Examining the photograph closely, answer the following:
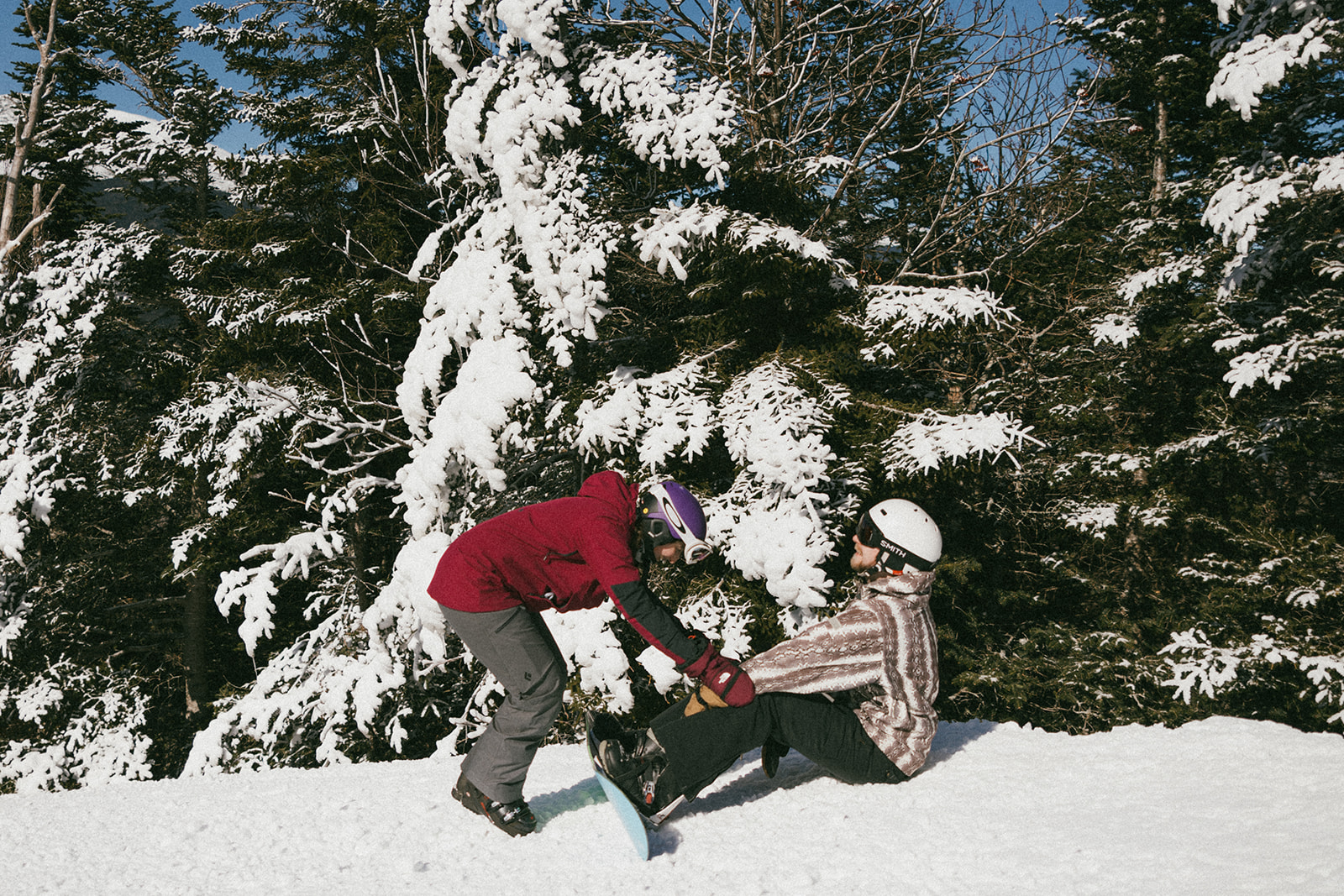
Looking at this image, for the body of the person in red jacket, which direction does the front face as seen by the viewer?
to the viewer's right

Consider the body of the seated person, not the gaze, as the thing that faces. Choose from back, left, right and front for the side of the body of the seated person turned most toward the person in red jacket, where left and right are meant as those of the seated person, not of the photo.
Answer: front

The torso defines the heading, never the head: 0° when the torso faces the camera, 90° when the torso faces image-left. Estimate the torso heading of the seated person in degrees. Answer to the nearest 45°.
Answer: approximately 90°

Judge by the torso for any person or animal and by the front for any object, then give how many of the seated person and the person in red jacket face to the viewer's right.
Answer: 1

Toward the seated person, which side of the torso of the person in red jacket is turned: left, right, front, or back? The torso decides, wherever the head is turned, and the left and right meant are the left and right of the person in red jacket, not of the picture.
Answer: front

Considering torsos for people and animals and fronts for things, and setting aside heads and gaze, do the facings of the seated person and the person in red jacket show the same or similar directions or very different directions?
very different directions

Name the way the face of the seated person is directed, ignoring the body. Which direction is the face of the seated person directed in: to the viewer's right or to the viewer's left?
to the viewer's left
